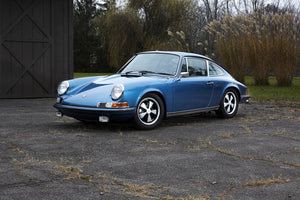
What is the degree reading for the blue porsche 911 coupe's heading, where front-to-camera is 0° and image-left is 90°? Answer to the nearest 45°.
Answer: approximately 45°

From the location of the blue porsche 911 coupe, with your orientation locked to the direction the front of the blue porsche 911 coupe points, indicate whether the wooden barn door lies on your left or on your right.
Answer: on your right

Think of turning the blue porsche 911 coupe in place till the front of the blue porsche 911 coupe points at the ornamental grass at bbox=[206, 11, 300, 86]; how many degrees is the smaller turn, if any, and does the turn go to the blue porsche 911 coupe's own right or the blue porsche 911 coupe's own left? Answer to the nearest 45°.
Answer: approximately 180°

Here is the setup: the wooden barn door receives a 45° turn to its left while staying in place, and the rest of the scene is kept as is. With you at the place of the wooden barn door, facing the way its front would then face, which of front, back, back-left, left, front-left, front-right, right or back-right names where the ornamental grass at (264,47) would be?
front-left

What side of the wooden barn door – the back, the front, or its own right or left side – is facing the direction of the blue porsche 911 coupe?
front

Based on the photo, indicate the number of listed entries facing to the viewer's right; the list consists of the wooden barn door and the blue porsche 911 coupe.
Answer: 0

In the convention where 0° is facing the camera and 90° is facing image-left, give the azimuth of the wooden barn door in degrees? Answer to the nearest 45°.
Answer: approximately 0°
